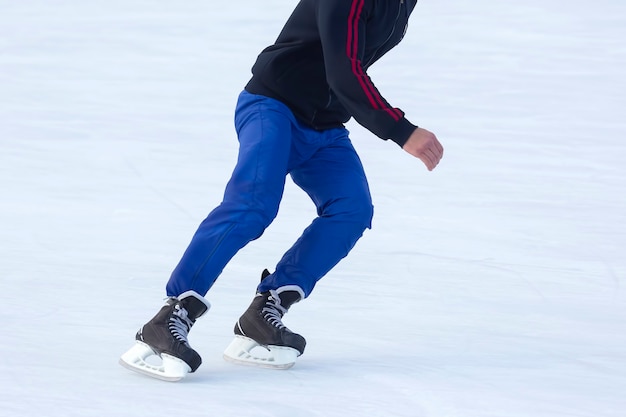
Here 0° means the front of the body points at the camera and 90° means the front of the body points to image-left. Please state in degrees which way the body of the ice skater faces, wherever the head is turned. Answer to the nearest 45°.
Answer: approximately 315°
